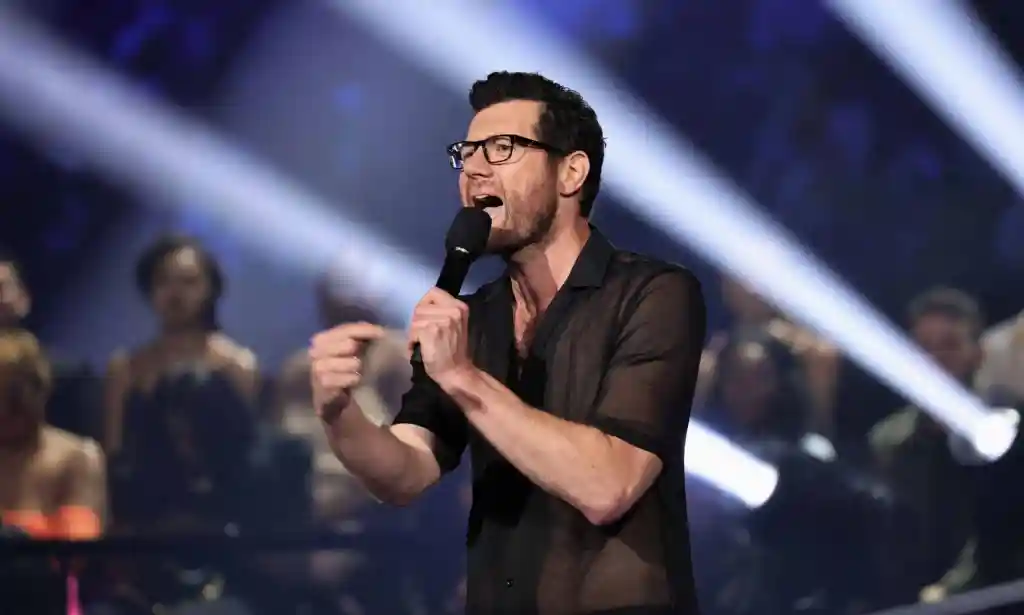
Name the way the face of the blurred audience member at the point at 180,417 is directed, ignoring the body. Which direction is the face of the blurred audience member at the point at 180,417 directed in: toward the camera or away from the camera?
toward the camera

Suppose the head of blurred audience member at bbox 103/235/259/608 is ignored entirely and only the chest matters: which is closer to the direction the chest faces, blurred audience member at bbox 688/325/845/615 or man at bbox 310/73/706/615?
the man

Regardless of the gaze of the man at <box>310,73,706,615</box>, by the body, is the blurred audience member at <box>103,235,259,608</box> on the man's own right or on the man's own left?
on the man's own right

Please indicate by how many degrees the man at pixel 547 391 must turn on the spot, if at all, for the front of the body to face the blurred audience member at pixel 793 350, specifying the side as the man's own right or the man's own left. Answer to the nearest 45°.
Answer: approximately 135° to the man's own right

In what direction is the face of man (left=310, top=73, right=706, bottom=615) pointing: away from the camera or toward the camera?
toward the camera

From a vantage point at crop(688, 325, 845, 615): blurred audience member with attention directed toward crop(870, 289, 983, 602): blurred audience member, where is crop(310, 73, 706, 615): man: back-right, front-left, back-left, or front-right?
back-right

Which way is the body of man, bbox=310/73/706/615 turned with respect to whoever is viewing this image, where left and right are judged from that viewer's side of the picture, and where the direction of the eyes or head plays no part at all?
facing the viewer and to the left of the viewer

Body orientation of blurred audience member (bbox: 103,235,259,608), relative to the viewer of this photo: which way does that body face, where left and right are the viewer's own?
facing the viewer

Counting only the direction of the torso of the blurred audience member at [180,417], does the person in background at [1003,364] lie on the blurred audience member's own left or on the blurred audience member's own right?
on the blurred audience member's own left
